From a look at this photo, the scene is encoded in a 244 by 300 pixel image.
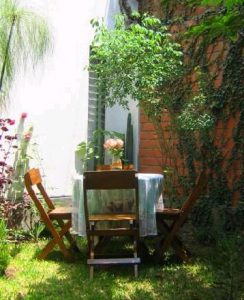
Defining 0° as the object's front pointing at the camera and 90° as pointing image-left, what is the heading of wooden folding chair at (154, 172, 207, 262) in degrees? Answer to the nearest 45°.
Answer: approximately 90°

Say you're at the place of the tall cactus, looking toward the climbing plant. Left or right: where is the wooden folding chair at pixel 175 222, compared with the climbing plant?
right

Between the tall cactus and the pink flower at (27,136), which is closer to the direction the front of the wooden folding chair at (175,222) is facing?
the pink flower

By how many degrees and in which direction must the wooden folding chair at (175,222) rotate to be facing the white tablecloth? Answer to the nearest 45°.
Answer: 0° — it already faces it

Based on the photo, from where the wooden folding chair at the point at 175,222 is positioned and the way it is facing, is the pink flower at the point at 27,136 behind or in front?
in front
